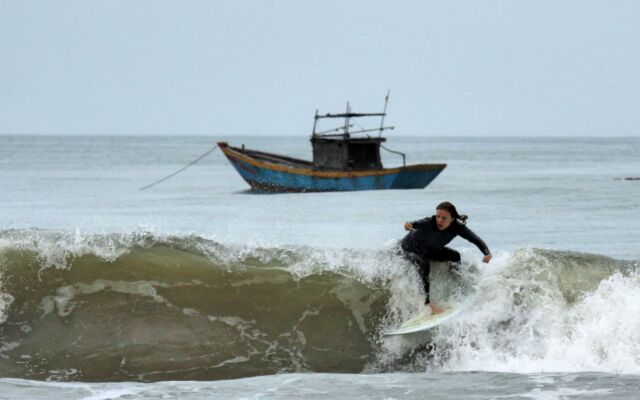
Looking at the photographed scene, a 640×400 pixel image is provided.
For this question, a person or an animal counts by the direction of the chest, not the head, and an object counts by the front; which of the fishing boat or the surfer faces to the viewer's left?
the fishing boat

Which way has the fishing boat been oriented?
to the viewer's left

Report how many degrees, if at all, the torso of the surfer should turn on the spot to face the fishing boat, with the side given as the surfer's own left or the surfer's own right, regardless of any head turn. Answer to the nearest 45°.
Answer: approximately 135° to the surfer's own left

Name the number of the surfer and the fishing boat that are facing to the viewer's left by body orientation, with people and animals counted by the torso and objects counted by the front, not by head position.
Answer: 1

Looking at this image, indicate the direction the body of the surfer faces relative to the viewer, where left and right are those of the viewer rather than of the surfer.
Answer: facing the viewer and to the right of the viewer

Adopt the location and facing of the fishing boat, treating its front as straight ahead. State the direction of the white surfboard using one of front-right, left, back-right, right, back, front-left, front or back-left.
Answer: left

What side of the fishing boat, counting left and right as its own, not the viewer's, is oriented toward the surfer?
left

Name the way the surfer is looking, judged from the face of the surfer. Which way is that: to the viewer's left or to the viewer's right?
to the viewer's left

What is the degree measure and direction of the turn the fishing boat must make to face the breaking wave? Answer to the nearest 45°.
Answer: approximately 90° to its left
